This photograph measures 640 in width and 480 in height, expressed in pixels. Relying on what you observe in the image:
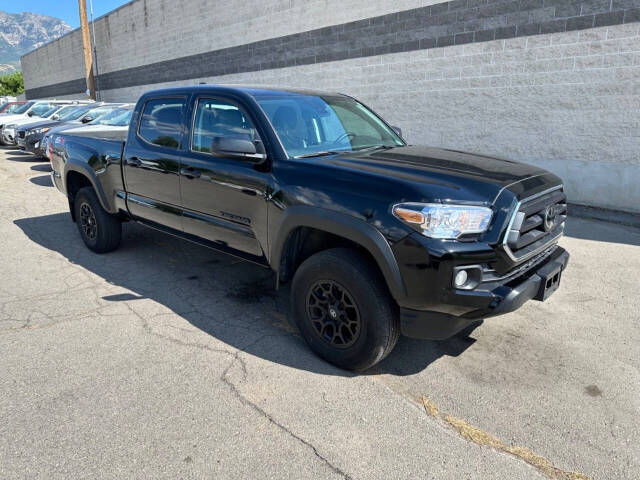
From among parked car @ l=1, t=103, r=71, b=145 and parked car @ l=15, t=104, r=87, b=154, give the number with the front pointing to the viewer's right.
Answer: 0

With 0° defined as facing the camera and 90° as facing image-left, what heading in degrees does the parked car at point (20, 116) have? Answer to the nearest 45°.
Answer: approximately 45°

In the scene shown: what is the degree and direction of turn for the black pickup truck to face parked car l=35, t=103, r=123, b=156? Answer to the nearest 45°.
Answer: approximately 180°

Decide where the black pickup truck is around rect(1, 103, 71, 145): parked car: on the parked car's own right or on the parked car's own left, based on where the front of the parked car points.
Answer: on the parked car's own left

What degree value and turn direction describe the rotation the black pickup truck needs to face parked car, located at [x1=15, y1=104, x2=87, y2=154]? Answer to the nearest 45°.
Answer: approximately 180°

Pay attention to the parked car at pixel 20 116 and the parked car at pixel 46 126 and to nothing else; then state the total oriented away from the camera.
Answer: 0

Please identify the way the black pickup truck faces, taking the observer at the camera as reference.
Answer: facing the viewer and to the right of the viewer
